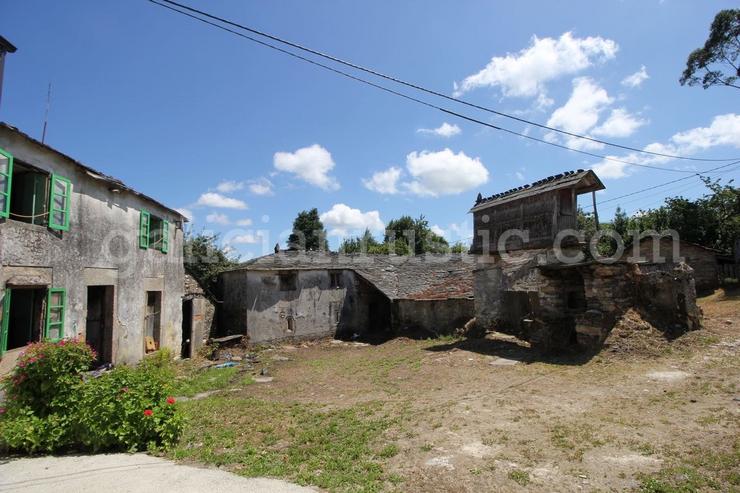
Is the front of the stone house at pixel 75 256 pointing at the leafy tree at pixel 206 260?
no

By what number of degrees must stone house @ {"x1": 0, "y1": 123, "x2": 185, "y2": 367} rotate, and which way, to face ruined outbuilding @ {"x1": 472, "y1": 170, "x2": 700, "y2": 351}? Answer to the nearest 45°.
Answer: approximately 45° to its left

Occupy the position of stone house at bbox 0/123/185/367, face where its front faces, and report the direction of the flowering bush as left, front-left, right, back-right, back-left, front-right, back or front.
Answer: front-right

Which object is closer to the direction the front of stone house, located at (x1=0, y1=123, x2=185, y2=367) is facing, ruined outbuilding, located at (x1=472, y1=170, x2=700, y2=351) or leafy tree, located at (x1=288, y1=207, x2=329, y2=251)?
the ruined outbuilding

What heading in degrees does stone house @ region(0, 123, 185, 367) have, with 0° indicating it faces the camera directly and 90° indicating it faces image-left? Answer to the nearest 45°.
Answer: approximately 315°

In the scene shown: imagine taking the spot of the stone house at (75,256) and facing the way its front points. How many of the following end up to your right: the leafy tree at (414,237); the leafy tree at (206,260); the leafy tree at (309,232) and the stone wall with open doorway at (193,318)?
0

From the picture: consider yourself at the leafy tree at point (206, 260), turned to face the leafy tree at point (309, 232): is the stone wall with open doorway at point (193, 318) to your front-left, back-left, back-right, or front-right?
back-right

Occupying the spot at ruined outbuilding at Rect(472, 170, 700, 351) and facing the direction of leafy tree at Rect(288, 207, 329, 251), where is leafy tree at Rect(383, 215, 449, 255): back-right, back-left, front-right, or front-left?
front-right

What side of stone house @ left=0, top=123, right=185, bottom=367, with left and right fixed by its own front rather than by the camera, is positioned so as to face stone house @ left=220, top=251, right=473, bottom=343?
left

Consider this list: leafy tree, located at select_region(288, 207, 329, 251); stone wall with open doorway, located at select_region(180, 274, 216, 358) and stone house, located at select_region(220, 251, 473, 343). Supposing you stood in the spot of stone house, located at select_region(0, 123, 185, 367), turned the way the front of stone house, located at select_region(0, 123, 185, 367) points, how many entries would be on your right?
0

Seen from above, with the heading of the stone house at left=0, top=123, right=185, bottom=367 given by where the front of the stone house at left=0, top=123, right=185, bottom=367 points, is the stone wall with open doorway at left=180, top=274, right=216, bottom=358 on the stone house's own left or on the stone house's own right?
on the stone house's own left
